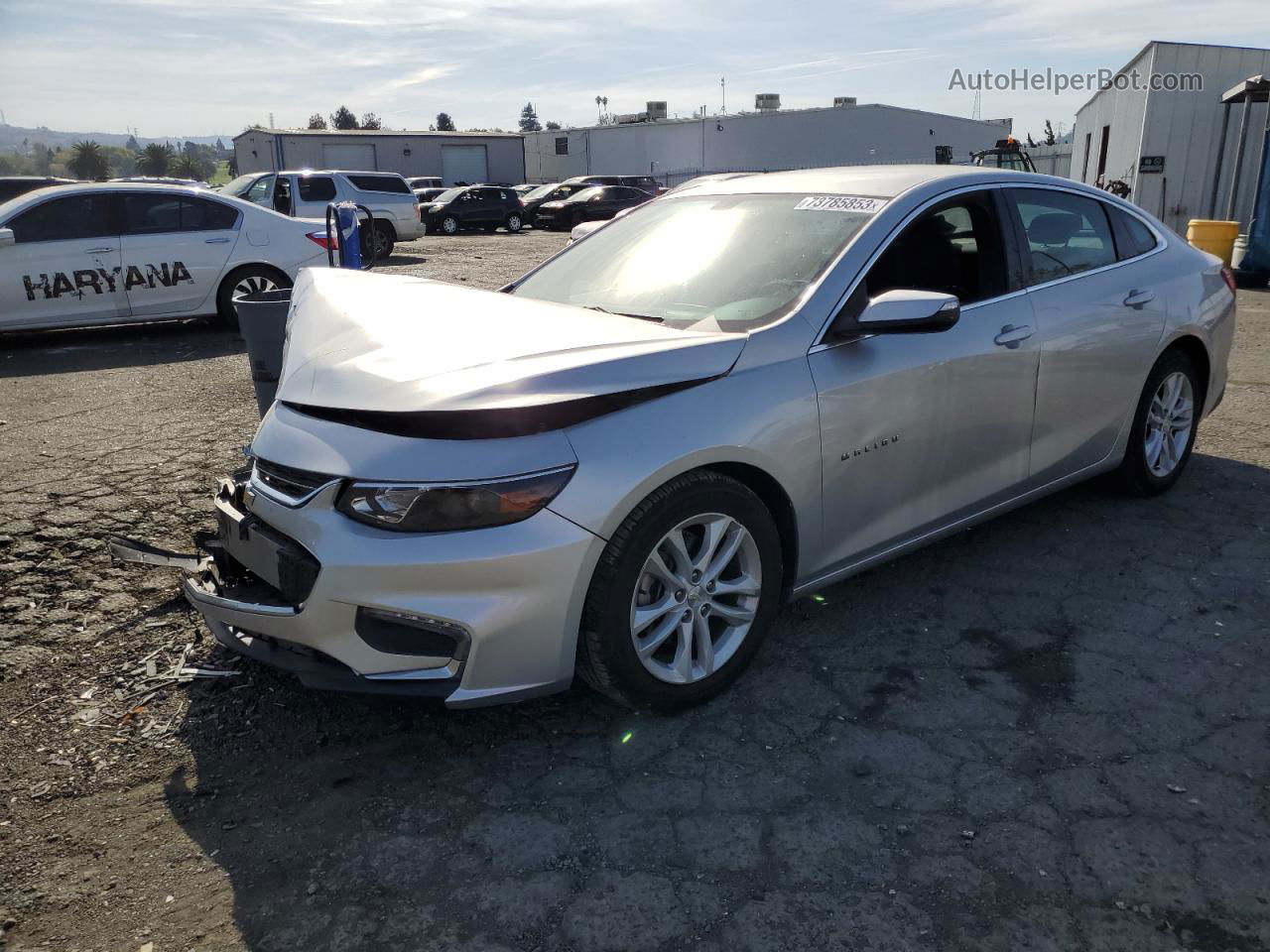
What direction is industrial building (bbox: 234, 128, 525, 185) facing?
toward the camera

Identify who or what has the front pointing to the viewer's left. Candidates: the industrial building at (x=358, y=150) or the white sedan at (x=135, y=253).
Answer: the white sedan

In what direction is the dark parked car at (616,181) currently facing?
to the viewer's left

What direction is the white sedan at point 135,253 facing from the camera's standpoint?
to the viewer's left

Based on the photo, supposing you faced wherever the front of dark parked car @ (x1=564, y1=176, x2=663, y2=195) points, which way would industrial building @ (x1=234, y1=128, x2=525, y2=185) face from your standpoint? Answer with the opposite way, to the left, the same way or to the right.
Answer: to the left

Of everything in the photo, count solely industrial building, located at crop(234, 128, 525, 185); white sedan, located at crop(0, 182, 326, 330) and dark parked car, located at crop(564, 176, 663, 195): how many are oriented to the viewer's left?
2

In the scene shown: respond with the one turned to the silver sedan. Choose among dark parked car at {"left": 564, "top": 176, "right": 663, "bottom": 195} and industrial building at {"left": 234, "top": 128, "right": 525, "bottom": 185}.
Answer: the industrial building

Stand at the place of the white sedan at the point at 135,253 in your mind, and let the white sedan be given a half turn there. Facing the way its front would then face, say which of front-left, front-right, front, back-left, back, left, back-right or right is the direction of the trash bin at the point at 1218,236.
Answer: front

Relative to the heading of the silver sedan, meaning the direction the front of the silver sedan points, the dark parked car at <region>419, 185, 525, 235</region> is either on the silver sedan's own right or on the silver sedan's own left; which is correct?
on the silver sedan's own right

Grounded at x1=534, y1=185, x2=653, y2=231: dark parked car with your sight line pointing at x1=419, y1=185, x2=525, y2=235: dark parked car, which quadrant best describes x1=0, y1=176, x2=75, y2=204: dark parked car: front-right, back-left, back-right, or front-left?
front-left
